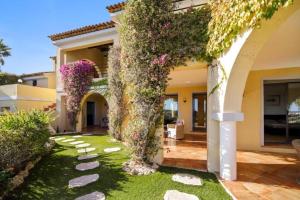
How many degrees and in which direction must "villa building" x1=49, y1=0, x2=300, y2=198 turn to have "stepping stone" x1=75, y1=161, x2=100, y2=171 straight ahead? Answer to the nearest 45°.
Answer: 0° — it already faces it

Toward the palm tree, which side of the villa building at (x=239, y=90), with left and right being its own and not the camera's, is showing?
right

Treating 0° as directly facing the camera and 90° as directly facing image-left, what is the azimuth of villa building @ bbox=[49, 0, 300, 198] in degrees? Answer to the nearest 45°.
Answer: approximately 45°

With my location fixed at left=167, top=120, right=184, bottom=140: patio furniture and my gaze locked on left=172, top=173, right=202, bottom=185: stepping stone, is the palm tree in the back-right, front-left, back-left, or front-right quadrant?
back-right

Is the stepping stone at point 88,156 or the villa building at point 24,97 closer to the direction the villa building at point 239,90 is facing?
the stepping stone

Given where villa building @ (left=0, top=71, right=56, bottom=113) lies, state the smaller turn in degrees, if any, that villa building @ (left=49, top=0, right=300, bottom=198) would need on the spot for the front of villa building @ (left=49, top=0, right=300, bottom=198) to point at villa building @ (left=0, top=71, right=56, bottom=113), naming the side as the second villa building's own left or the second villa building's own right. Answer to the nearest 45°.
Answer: approximately 90° to the second villa building's own right

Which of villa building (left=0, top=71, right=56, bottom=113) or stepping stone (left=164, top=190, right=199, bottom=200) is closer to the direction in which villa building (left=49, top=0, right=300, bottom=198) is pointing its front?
the stepping stone

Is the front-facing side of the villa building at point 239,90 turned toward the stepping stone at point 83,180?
yes

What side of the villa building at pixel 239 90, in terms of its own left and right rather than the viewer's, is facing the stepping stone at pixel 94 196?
front
